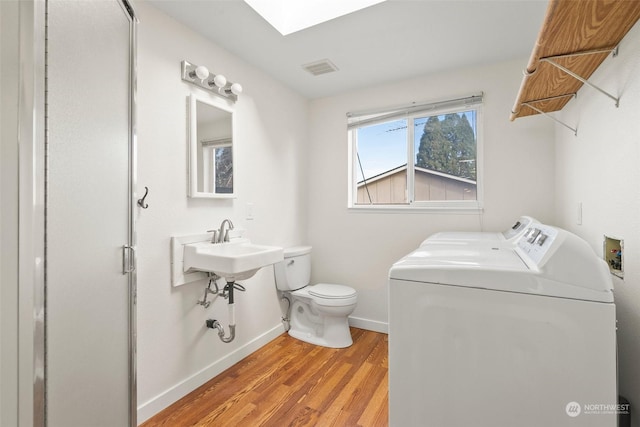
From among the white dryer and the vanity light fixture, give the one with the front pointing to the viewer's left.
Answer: the white dryer

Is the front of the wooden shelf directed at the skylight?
yes

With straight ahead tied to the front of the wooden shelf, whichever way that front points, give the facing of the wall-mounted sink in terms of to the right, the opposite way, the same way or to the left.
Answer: the opposite way

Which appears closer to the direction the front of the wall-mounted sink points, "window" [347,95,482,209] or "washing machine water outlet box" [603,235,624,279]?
the washing machine water outlet box

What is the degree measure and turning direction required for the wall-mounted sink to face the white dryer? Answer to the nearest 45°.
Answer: approximately 45° to its left

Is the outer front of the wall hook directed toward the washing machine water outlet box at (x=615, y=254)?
yes

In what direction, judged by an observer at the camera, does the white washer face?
facing to the left of the viewer

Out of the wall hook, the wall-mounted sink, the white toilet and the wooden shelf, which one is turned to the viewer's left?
the wooden shelf
